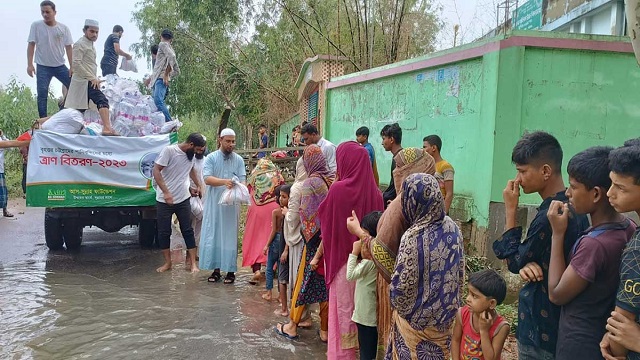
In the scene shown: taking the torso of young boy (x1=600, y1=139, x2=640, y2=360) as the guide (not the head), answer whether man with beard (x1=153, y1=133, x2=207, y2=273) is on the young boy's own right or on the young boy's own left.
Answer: on the young boy's own right

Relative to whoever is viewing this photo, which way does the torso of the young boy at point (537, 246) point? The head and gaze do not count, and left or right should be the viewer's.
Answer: facing to the left of the viewer

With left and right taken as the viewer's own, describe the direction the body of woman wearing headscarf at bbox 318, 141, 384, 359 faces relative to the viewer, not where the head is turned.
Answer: facing away from the viewer and to the left of the viewer

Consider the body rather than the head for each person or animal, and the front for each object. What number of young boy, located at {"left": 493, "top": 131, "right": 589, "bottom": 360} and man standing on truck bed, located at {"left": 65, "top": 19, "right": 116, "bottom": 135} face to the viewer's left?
1

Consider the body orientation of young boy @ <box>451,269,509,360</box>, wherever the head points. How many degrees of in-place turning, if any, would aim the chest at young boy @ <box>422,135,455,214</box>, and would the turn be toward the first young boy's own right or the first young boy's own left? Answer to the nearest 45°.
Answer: approximately 135° to the first young boy's own right

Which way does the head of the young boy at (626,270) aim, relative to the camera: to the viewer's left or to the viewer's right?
to the viewer's left
